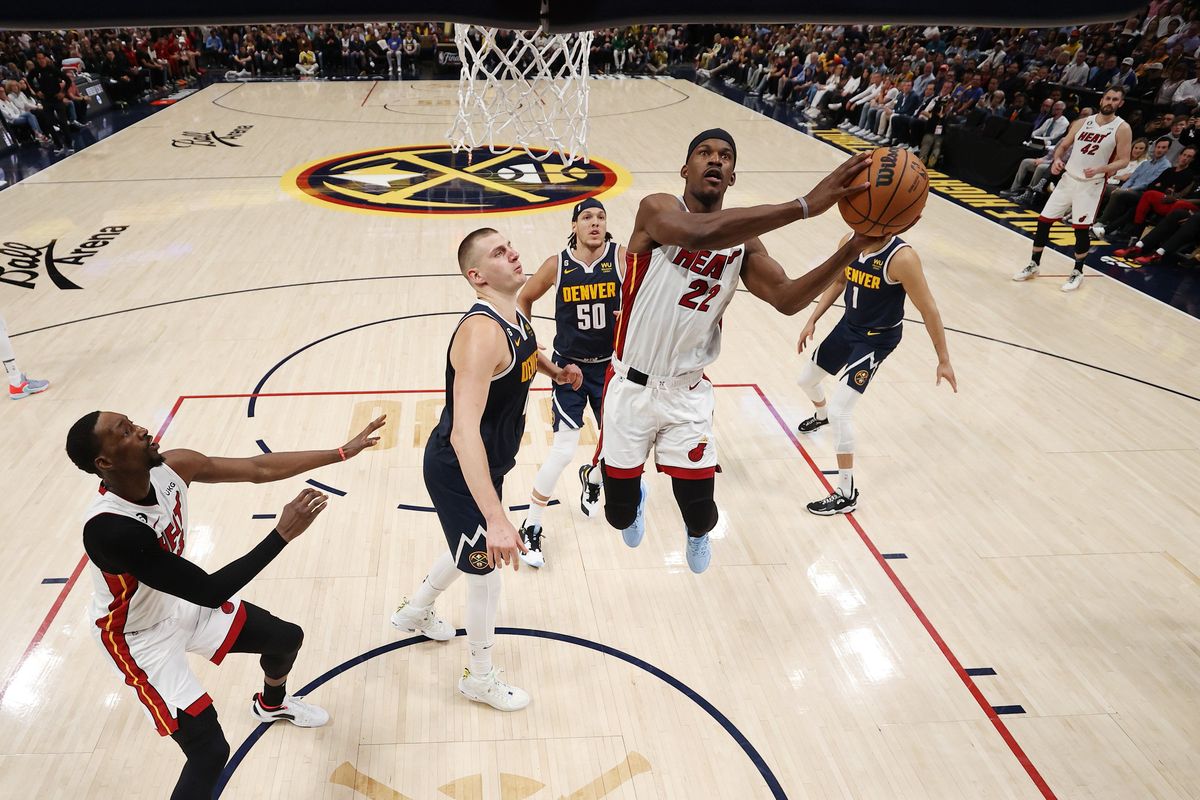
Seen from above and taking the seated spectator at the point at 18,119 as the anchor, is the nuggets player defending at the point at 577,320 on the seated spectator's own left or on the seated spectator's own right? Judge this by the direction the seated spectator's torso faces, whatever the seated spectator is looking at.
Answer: on the seated spectator's own right

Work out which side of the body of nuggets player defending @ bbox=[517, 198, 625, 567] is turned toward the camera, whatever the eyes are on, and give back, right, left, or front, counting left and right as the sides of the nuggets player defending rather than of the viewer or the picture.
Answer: front

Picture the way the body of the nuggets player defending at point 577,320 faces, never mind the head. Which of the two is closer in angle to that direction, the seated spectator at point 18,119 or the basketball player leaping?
the basketball player leaping

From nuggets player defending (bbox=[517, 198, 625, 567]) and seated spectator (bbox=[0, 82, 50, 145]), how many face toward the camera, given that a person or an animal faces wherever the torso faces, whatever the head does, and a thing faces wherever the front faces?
1

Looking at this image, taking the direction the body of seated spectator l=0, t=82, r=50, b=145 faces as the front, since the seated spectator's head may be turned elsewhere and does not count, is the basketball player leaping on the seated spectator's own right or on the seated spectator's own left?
on the seated spectator's own right

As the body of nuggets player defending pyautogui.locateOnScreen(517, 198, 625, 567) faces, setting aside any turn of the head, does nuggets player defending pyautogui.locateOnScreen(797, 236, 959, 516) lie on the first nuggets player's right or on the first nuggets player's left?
on the first nuggets player's left

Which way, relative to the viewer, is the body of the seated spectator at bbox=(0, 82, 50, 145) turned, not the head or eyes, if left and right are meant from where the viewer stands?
facing to the right of the viewer

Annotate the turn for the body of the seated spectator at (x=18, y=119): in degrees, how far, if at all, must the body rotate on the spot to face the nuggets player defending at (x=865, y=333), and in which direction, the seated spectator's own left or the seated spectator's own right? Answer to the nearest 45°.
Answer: approximately 90° to the seated spectator's own right

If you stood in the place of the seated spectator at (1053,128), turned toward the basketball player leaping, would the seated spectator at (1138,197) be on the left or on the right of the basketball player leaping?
left

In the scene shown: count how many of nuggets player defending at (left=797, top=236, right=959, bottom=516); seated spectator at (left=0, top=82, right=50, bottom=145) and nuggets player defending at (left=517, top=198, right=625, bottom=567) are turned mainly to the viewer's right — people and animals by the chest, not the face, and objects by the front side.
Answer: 1

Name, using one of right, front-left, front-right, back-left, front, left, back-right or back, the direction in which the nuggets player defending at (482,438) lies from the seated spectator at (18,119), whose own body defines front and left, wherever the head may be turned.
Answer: right

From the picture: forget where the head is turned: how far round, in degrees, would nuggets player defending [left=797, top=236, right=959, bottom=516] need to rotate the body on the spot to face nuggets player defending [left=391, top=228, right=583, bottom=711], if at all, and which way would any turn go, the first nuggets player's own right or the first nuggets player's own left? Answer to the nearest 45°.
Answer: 0° — they already face them

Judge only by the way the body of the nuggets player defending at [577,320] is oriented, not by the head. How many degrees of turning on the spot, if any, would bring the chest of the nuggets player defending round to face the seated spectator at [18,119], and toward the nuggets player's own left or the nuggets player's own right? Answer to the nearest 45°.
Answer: approximately 135° to the nuggets player's own right

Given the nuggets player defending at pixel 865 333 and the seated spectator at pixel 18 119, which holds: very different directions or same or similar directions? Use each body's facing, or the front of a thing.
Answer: very different directions

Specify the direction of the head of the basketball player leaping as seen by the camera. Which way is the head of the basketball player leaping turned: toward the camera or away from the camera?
toward the camera

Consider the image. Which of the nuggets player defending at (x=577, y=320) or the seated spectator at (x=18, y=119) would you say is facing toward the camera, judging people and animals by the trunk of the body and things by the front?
the nuggets player defending

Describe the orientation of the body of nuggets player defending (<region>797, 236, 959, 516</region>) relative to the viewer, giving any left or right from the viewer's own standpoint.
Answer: facing the viewer and to the left of the viewer

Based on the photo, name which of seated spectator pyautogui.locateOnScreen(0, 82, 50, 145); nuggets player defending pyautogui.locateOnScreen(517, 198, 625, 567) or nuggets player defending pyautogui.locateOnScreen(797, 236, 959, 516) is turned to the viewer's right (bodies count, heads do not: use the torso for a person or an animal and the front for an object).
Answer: the seated spectator
